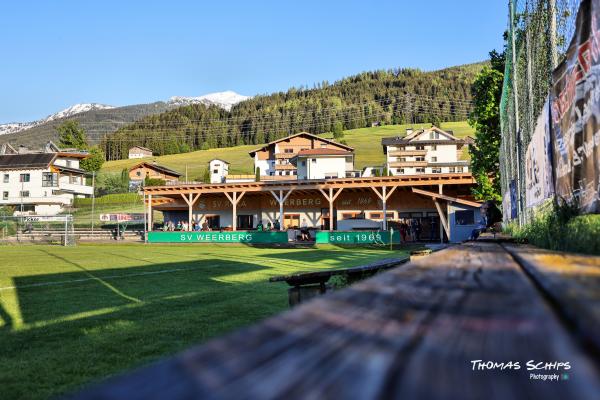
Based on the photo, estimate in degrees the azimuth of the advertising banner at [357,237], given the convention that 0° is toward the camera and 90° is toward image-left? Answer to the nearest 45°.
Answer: approximately 0°

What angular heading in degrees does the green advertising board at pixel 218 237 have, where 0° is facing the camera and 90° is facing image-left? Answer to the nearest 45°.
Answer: approximately 0°

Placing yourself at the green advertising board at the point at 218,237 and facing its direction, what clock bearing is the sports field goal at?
The sports field goal is roughly at 4 o'clock from the green advertising board.

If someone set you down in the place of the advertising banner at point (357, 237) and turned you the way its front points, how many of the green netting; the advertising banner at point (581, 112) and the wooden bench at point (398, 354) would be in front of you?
3

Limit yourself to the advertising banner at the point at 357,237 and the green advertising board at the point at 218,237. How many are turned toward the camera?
2

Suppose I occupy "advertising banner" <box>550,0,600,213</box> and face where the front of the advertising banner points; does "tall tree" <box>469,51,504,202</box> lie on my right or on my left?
on my right

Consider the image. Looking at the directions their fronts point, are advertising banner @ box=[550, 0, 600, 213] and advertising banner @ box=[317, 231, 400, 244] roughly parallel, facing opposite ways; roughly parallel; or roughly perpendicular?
roughly perpendicular

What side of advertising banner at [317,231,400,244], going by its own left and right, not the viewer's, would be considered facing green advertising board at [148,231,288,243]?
right

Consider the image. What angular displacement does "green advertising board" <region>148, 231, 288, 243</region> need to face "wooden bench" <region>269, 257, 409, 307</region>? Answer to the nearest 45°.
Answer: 0° — it already faces it
